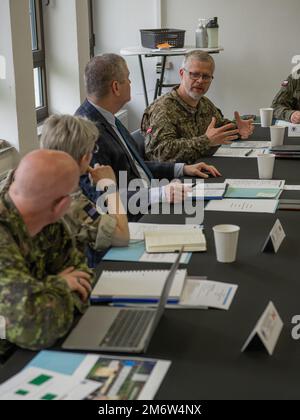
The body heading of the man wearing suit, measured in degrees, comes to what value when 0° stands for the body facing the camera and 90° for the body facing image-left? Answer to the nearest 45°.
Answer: approximately 270°

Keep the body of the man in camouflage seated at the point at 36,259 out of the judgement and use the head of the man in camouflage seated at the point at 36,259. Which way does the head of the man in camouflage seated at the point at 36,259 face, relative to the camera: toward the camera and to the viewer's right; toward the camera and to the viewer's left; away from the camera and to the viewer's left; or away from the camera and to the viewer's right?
away from the camera and to the viewer's right

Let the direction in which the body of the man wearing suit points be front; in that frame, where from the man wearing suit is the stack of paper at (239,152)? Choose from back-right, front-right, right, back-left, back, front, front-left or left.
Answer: front-left

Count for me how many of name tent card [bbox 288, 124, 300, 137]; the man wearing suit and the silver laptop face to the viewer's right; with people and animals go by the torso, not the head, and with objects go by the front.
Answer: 1

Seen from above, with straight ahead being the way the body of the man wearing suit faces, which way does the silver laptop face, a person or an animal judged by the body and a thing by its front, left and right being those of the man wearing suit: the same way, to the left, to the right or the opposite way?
the opposite way

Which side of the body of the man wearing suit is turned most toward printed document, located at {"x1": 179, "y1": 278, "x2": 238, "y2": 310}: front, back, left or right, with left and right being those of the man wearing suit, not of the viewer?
right

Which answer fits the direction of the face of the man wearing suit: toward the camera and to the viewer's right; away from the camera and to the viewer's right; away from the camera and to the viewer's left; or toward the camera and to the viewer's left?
away from the camera and to the viewer's right

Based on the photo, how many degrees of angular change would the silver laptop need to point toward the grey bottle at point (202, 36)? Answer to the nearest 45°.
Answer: approximately 90° to its right
